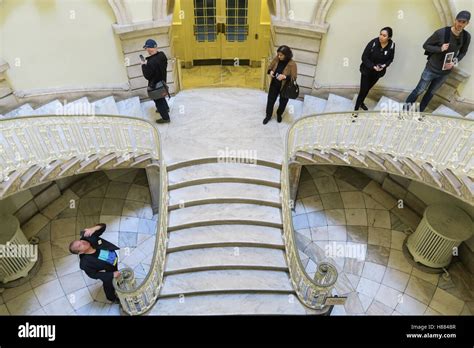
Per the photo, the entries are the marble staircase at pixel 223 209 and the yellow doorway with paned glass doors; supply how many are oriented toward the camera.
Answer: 2

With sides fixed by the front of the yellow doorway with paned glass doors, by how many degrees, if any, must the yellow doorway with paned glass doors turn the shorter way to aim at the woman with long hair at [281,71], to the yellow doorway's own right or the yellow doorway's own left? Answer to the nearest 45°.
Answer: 0° — it already faces them

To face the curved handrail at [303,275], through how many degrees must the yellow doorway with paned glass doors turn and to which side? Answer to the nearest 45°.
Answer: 0° — it already faces it

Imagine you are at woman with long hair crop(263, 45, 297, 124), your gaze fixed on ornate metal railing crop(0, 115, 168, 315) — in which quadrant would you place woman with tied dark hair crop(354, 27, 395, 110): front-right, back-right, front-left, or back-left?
back-left

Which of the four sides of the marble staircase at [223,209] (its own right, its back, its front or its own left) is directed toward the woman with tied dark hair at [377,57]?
left

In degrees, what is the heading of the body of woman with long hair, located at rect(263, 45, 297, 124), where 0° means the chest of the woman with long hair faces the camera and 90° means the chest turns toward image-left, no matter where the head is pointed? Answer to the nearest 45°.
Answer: approximately 45°

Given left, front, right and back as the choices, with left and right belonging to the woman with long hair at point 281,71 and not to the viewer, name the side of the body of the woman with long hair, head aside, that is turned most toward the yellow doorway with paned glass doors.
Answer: right

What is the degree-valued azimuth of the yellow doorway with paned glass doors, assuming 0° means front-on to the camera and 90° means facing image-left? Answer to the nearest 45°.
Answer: approximately 0°
